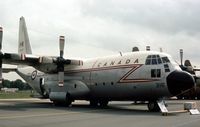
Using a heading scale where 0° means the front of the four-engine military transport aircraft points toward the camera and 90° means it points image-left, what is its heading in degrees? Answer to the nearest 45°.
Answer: approximately 315°
